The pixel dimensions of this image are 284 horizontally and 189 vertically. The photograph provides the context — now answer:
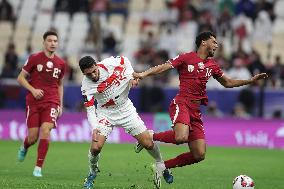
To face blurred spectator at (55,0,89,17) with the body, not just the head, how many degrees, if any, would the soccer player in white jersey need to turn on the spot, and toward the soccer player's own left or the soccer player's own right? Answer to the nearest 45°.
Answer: approximately 180°

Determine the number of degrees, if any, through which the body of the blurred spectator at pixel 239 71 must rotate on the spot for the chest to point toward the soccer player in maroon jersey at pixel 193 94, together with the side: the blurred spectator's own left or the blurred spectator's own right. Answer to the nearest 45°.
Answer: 0° — they already face them

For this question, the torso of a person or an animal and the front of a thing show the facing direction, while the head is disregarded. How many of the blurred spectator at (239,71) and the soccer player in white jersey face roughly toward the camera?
2

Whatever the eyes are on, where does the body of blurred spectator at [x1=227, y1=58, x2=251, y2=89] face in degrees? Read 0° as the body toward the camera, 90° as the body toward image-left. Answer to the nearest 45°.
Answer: approximately 0°

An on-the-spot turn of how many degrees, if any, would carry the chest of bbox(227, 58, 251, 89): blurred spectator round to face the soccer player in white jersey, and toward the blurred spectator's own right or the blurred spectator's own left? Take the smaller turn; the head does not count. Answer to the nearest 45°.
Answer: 0° — they already face them
